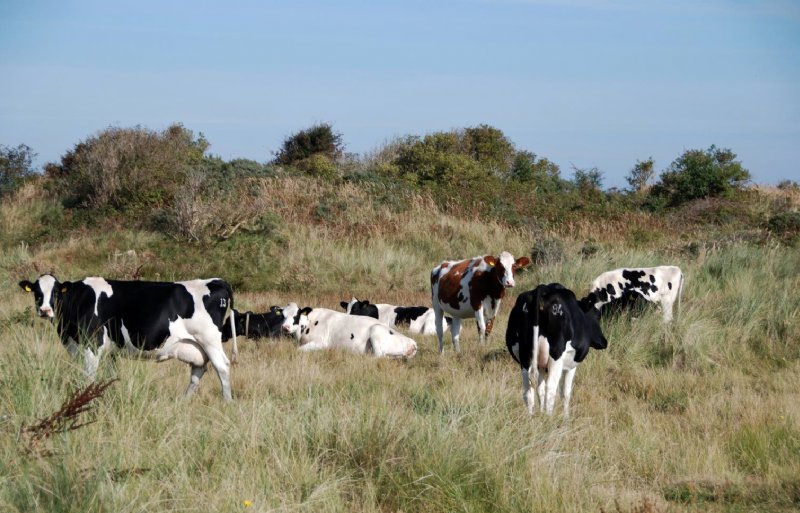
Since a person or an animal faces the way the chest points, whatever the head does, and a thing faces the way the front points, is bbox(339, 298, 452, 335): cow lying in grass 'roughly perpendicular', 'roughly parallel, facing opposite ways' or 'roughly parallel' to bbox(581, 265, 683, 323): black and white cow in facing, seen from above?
roughly parallel

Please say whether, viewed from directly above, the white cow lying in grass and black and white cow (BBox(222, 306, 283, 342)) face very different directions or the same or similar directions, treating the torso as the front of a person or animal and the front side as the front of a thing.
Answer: very different directions

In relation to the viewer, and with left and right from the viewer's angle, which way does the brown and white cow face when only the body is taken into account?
facing the viewer and to the right of the viewer

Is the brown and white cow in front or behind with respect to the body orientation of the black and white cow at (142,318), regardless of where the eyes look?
behind

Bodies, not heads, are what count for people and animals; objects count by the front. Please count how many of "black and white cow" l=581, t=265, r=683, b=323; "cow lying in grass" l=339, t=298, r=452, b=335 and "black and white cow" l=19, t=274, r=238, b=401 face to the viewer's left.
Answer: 3

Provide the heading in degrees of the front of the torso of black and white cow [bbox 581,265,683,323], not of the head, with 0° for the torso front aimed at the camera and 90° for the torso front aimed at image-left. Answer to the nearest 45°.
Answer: approximately 90°

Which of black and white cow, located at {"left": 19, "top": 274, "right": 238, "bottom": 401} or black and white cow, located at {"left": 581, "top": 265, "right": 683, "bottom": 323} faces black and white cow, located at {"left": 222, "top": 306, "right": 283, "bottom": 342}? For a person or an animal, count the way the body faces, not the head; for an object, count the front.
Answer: black and white cow, located at {"left": 581, "top": 265, "right": 683, "bottom": 323}

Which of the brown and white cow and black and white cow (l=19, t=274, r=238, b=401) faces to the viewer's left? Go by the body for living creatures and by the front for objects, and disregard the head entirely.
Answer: the black and white cow

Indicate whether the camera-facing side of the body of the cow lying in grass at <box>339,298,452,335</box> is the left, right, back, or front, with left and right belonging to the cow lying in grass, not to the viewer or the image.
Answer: left

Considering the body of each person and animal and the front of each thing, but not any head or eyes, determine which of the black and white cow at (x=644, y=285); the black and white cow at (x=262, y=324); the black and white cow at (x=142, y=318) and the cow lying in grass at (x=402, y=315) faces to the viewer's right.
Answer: the black and white cow at (x=262, y=324)

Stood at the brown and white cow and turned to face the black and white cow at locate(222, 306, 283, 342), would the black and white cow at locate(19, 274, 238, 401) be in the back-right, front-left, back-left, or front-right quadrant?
front-left

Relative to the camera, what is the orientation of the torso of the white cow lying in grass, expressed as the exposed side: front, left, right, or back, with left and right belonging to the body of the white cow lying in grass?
left

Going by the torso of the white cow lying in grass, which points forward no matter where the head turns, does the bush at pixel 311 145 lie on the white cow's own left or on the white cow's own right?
on the white cow's own right

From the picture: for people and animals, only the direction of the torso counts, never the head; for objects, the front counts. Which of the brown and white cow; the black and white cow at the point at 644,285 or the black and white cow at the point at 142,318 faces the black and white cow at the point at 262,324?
the black and white cow at the point at 644,285

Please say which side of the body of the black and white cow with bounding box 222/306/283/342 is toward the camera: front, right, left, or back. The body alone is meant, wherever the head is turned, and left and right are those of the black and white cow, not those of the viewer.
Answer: right

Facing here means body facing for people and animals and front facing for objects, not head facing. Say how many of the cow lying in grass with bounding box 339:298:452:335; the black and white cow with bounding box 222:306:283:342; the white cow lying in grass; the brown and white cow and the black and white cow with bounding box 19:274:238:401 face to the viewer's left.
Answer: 3

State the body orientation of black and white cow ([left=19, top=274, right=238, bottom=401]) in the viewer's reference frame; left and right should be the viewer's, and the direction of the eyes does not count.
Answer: facing to the left of the viewer
